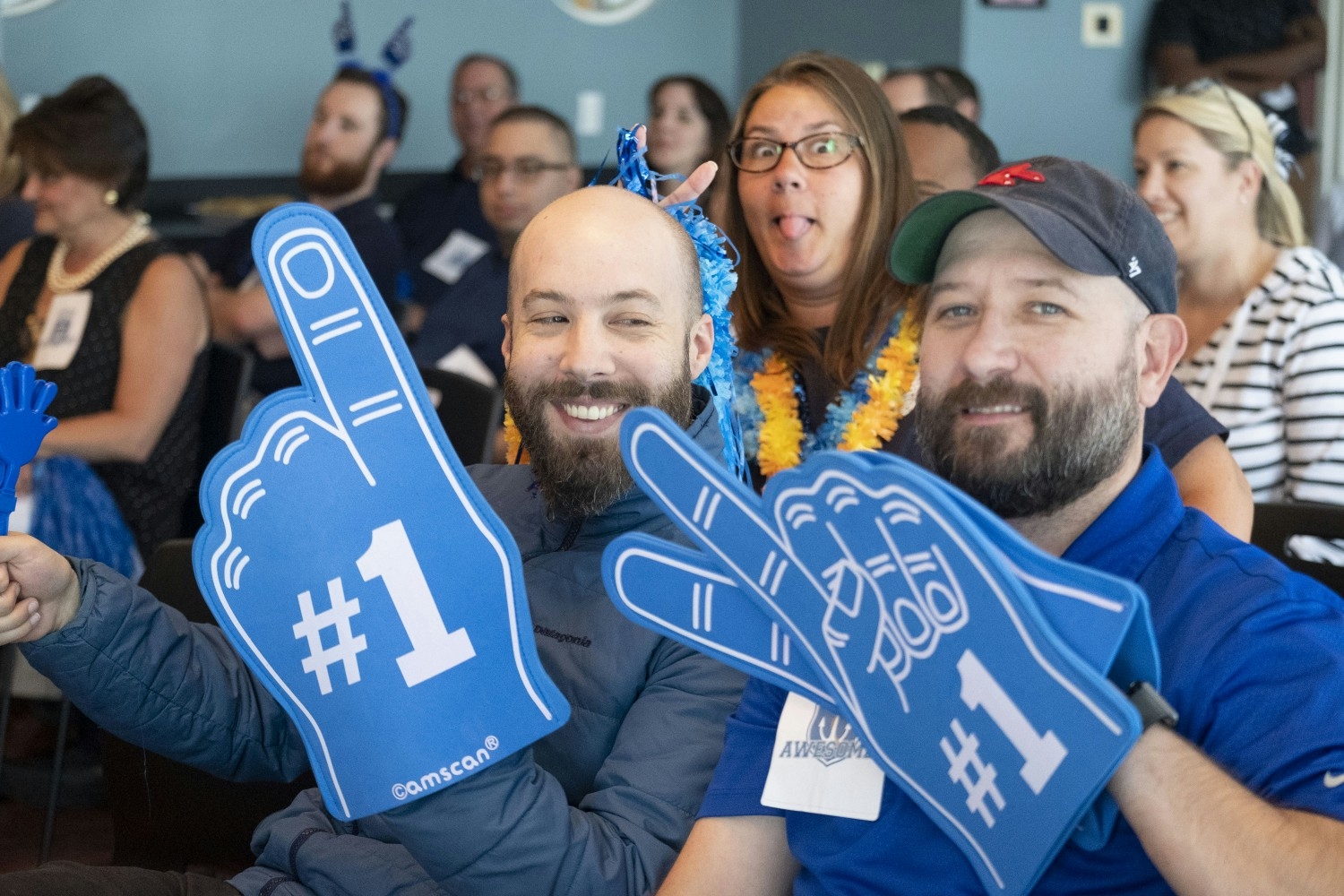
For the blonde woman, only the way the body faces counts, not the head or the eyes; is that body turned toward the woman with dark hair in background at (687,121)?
no

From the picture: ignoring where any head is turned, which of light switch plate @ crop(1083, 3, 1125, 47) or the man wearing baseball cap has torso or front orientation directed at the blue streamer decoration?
the light switch plate

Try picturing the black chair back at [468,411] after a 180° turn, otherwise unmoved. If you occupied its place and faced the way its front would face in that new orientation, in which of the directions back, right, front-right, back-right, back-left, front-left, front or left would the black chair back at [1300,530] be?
right

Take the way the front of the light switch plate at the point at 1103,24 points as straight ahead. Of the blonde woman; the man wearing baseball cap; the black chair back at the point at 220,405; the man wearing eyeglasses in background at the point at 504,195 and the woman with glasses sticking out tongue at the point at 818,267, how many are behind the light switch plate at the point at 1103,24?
0

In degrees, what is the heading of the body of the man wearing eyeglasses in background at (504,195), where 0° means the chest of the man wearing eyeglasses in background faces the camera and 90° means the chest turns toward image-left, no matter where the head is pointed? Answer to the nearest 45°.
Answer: approximately 45°

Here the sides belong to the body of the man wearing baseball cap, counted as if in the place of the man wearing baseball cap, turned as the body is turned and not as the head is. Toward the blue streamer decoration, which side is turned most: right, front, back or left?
right

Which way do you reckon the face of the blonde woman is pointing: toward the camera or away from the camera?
toward the camera

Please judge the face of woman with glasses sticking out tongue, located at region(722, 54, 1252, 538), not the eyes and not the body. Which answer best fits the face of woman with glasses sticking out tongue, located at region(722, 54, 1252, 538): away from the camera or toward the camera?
toward the camera

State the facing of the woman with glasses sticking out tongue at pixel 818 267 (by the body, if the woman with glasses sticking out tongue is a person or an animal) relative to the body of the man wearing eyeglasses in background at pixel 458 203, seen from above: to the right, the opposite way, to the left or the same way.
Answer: the same way

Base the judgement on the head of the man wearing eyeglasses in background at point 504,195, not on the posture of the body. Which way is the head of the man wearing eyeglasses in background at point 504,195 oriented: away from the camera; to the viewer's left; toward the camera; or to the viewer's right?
toward the camera

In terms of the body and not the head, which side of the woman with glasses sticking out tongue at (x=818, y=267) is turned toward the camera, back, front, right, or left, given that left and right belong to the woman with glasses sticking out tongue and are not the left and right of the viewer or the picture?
front

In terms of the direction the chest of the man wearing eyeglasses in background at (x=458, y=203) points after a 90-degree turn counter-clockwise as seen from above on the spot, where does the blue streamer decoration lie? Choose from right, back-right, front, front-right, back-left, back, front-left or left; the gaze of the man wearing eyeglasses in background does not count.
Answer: right

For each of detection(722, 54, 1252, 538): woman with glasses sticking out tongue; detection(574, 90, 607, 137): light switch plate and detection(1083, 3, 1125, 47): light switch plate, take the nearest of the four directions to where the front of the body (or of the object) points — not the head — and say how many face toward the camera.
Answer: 3

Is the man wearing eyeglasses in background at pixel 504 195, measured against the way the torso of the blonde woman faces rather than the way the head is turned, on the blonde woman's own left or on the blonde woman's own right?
on the blonde woman's own right

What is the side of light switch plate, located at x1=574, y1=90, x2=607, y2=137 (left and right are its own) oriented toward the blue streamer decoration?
front

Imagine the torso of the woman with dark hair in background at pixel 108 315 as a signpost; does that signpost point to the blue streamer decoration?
no

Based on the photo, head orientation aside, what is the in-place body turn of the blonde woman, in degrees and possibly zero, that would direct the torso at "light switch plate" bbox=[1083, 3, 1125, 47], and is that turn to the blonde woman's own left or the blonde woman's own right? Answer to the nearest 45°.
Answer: approximately 135° to the blonde woman's own right

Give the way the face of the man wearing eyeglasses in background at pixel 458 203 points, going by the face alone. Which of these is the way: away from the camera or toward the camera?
toward the camera

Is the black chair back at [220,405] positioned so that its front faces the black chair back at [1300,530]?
no

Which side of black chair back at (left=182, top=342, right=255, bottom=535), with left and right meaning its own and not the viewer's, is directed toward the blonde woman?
left
